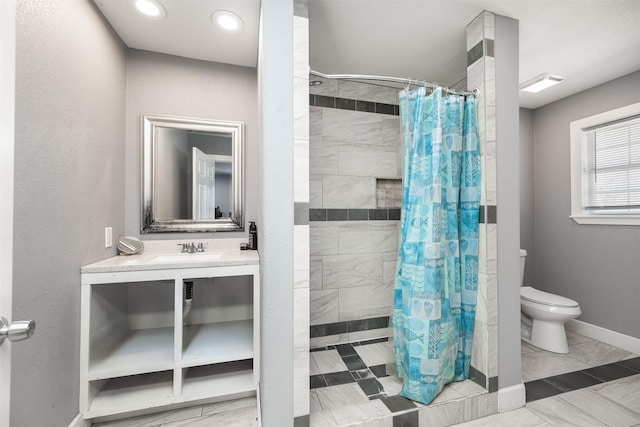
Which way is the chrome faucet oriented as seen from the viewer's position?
toward the camera

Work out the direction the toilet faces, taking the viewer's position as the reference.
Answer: facing the viewer and to the right of the viewer

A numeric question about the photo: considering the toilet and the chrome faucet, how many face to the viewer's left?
0
